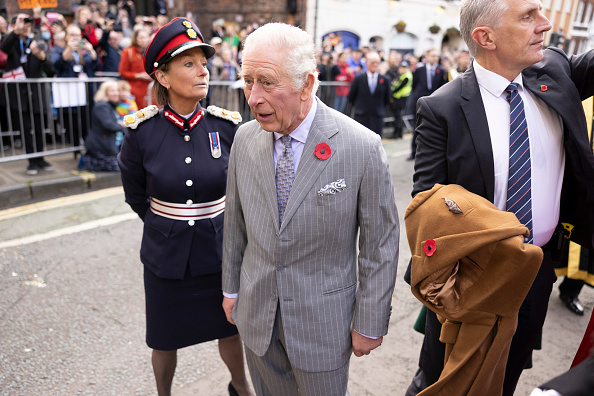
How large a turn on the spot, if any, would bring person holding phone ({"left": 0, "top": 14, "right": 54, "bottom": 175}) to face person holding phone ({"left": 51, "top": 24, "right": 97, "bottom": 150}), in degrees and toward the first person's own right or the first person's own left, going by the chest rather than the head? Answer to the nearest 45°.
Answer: approximately 90° to the first person's own left

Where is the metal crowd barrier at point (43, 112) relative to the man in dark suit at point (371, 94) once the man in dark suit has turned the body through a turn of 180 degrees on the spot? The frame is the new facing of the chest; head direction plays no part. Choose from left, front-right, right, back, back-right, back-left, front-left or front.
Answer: back-left

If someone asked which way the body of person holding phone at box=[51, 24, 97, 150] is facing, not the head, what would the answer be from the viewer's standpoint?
toward the camera

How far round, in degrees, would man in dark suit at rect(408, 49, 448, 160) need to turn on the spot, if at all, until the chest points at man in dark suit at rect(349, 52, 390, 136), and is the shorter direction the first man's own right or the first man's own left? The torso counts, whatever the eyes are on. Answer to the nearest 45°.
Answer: approximately 45° to the first man's own right

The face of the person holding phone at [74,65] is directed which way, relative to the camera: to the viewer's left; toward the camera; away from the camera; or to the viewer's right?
toward the camera

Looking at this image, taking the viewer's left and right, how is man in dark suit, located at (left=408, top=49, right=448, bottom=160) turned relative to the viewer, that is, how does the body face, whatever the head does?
facing the viewer

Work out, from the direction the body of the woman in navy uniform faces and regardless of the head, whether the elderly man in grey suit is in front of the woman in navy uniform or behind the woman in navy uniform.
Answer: in front

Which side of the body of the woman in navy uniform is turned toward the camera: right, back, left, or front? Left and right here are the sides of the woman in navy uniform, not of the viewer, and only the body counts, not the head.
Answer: front

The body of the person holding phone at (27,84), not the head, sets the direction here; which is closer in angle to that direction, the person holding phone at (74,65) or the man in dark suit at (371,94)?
the man in dark suit

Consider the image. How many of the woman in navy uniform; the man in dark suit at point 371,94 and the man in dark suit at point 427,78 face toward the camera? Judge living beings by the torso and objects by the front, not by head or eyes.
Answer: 3

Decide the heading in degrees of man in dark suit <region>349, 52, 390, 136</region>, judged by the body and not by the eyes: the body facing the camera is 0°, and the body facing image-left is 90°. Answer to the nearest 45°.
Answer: approximately 0°

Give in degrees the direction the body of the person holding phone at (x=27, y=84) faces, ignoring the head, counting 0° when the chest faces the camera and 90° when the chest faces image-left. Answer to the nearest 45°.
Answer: approximately 315°

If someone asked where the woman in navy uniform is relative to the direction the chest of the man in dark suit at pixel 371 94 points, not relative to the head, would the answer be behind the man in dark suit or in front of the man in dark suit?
in front

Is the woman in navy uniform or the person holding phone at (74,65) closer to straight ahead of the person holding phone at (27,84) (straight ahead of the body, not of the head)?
the woman in navy uniform

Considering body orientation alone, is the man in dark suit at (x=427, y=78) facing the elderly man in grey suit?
yes

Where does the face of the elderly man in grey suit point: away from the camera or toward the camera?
toward the camera

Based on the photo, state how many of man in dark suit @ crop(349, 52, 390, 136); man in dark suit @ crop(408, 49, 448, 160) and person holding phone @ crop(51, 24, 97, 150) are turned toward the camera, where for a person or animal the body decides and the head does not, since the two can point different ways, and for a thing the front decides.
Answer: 3
